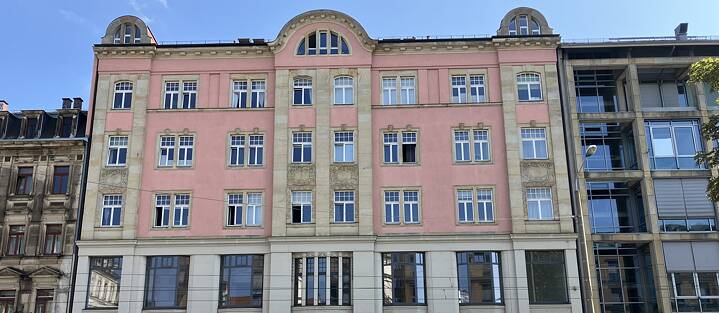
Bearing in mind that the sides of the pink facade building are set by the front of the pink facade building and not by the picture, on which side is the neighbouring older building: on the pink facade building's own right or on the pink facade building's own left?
on the pink facade building's own right

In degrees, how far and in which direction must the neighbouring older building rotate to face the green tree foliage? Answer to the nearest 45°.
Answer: approximately 45° to its left

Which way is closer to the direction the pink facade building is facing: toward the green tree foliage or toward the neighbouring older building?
the green tree foliage

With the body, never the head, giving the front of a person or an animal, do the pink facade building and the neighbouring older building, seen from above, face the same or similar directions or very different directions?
same or similar directions

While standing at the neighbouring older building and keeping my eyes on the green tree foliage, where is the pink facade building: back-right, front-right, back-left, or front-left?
front-left

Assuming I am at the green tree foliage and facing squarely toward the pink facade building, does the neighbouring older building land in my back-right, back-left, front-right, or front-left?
front-left

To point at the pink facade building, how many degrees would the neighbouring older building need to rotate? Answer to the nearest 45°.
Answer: approximately 45° to its left

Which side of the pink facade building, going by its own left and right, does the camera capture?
front

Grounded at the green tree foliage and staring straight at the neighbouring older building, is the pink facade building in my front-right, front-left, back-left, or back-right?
front-right

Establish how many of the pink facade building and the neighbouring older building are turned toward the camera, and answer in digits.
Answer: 2
